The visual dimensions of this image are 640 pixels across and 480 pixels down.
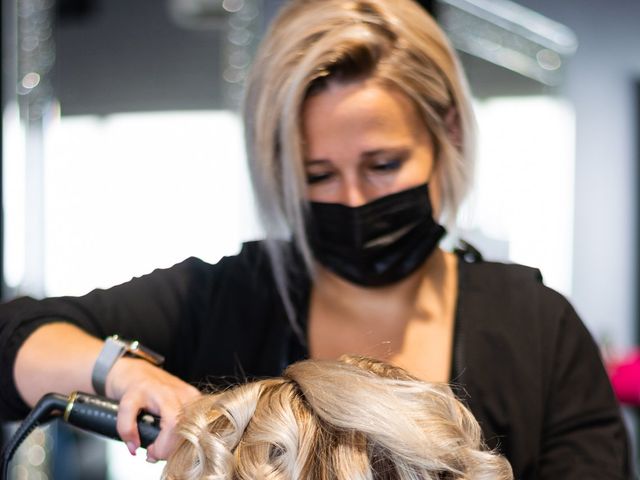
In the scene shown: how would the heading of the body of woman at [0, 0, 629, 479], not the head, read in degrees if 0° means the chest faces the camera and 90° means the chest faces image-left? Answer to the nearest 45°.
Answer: approximately 0°

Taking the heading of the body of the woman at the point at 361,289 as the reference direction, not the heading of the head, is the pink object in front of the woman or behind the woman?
behind
